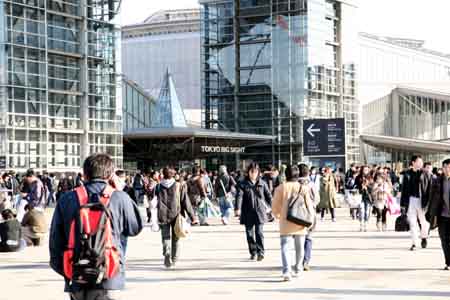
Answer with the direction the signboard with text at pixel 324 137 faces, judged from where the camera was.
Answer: facing the viewer

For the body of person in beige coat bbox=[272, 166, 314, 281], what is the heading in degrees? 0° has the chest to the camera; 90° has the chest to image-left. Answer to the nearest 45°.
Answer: approximately 180°

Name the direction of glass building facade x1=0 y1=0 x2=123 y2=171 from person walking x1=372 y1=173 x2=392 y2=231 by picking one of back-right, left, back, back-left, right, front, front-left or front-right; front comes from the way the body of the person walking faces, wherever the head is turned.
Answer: back-right

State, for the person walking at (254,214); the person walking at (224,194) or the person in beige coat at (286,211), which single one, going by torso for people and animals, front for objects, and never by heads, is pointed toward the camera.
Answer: the person walking at (254,214)

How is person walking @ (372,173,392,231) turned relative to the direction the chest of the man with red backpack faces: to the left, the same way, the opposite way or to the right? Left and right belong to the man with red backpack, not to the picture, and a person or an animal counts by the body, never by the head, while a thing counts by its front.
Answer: the opposite way

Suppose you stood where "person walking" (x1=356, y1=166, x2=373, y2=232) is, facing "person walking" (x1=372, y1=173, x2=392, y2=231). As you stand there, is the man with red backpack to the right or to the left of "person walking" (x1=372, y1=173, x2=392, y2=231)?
right

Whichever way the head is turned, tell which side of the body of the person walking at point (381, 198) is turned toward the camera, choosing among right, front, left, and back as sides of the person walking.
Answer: front

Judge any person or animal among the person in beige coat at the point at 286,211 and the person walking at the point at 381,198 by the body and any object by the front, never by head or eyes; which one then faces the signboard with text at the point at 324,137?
the person in beige coat

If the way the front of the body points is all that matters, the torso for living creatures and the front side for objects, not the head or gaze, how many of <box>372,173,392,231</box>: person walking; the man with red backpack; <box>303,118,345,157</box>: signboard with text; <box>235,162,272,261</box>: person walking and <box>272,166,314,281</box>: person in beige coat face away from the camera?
2

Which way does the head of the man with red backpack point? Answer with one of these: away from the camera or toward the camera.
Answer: away from the camera

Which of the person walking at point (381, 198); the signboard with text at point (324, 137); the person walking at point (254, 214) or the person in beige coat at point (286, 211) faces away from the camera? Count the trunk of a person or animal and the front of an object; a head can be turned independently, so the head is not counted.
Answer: the person in beige coat

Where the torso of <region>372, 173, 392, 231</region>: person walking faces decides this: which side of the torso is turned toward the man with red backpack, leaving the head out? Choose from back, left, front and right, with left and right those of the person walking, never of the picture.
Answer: front
